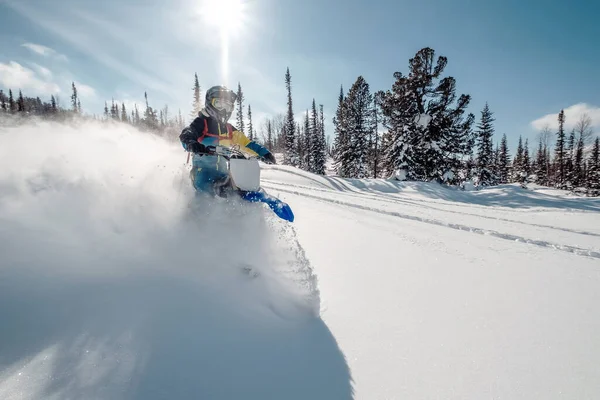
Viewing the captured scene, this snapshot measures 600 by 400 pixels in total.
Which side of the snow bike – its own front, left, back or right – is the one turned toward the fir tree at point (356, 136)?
left

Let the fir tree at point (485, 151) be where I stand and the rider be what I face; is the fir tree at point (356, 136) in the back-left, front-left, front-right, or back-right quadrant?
front-right

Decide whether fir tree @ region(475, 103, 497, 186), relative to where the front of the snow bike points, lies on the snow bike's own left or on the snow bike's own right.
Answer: on the snow bike's own left

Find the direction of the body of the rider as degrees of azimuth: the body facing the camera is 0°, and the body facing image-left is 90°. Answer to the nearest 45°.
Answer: approximately 315°

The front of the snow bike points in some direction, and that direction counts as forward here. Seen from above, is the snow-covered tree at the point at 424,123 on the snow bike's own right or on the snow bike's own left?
on the snow bike's own left

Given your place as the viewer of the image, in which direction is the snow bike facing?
facing the viewer and to the right of the viewer

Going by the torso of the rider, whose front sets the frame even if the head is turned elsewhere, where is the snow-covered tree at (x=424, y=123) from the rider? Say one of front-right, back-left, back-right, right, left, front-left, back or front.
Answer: left
